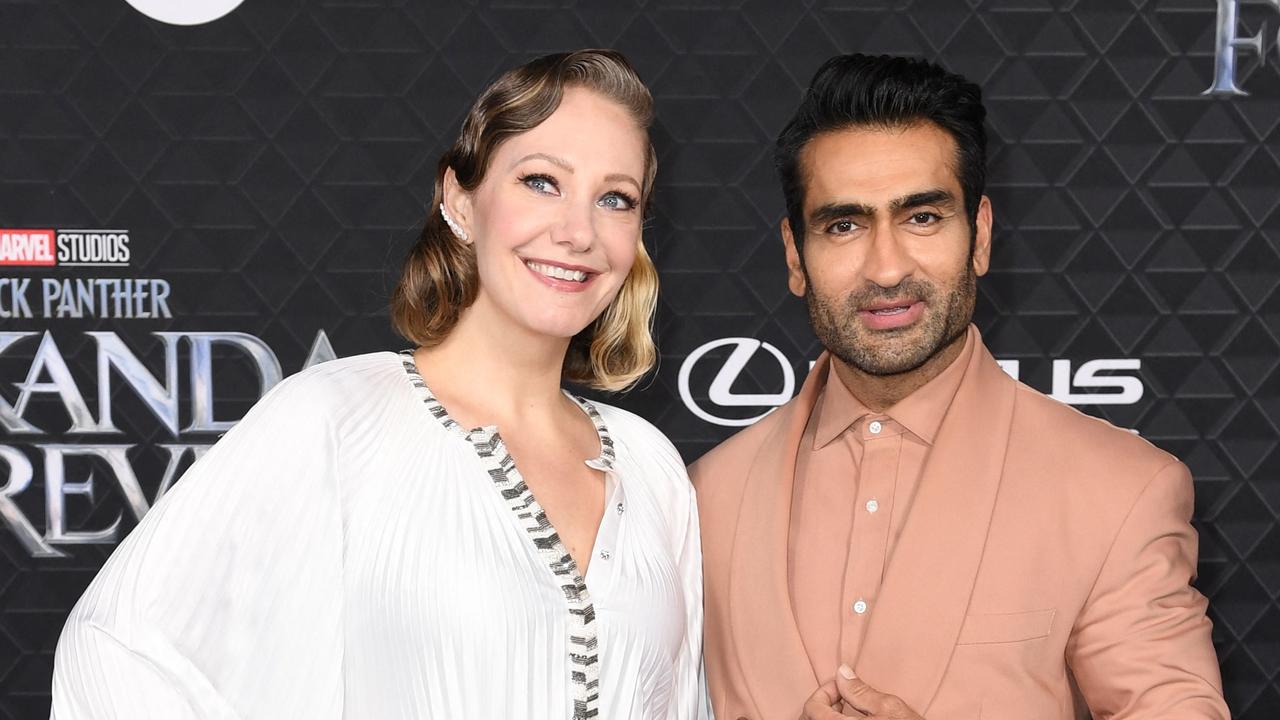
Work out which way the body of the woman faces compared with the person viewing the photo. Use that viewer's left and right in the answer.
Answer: facing the viewer and to the right of the viewer

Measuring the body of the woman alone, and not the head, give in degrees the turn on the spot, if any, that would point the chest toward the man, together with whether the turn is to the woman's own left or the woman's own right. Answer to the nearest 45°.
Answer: approximately 45° to the woman's own left

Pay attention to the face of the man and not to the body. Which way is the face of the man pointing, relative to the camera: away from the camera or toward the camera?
toward the camera
